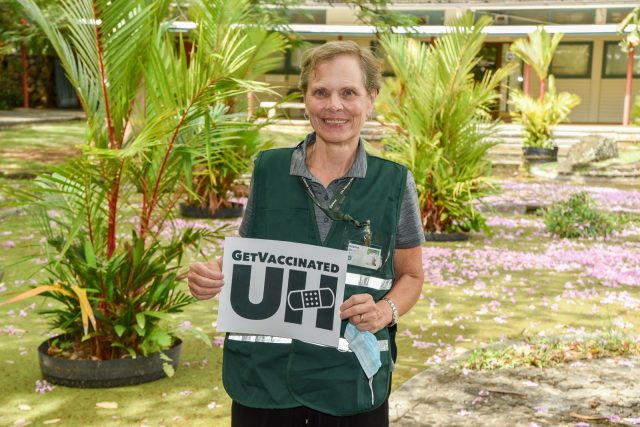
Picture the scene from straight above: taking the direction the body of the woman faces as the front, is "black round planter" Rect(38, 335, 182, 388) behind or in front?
behind

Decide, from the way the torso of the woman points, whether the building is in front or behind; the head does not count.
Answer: behind

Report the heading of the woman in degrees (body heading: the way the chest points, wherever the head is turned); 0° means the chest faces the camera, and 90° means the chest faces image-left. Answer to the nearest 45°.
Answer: approximately 0°

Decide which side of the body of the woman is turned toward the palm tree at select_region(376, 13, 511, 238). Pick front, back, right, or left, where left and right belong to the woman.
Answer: back

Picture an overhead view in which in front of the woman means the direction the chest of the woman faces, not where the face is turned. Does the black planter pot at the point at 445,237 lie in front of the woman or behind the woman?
behind

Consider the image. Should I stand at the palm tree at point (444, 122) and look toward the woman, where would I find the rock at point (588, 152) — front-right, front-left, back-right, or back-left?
back-left

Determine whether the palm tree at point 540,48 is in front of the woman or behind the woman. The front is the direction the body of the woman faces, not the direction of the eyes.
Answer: behind

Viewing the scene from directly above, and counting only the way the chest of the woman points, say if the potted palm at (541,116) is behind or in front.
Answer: behind

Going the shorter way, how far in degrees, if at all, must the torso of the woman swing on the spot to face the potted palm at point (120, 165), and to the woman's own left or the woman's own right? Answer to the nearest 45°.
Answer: approximately 135° to the woman's own right
